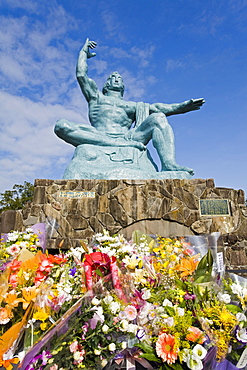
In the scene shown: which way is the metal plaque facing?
toward the camera

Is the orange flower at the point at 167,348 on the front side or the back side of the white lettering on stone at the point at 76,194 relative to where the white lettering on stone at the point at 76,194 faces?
on the front side

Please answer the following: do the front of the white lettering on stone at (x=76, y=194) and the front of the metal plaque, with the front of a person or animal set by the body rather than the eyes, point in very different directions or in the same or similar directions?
same or similar directions

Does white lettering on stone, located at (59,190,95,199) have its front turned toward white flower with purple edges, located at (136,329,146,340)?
yes

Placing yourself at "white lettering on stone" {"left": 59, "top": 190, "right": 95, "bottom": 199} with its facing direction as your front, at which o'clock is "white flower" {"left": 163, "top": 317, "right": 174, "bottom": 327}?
The white flower is roughly at 12 o'clock from the white lettering on stone.

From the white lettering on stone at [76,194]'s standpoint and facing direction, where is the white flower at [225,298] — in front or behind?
in front

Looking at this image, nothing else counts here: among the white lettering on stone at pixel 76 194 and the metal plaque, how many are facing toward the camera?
2

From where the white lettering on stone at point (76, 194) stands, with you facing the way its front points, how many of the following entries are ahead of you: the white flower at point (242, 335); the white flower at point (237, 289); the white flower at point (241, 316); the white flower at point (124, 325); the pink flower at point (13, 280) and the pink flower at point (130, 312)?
6

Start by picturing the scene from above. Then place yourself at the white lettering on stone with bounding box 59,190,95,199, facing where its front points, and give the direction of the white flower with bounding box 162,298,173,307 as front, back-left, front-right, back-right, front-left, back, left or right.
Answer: front

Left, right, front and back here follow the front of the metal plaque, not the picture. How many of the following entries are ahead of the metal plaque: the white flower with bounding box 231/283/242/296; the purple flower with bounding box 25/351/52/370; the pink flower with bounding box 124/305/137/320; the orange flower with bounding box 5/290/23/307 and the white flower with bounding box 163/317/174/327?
5

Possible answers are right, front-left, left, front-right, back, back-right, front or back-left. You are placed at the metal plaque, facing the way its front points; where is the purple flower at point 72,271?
front

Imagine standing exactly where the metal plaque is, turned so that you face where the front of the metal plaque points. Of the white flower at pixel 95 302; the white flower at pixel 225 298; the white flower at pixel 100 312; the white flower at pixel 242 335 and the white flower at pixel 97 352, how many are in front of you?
5

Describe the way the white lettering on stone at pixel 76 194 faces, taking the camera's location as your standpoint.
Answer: facing the viewer

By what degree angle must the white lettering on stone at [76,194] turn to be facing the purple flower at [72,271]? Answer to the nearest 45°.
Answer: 0° — it already faces it

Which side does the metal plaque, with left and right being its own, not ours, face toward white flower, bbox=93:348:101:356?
front

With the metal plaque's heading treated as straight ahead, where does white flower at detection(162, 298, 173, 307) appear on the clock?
The white flower is roughly at 12 o'clock from the metal plaque.

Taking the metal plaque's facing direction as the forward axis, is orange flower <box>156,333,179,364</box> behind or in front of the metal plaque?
in front

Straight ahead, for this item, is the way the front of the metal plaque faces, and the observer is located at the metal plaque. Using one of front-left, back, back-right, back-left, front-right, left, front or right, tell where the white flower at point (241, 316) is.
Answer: front
